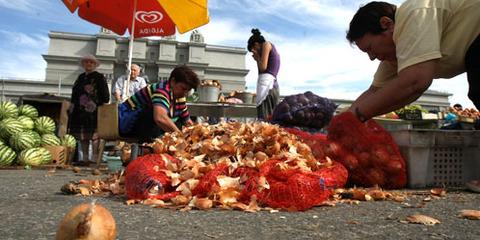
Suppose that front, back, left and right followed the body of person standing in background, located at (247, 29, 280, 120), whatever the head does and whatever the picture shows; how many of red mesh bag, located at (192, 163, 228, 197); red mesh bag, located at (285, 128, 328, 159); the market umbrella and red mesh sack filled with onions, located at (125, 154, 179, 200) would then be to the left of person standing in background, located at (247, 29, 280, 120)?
3

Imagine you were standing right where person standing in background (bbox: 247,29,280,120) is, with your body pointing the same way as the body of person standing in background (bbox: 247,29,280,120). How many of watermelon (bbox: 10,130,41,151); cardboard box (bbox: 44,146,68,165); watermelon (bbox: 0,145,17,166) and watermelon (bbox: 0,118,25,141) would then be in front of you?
4

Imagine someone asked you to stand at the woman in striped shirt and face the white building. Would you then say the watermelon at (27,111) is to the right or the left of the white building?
left

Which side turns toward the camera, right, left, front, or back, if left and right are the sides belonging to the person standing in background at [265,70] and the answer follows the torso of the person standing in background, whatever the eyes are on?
left

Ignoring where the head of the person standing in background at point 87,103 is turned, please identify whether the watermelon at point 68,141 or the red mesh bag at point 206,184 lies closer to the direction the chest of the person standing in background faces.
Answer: the red mesh bag

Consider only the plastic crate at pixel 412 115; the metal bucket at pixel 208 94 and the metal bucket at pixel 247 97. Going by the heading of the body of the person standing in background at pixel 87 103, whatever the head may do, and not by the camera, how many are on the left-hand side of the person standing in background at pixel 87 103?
3

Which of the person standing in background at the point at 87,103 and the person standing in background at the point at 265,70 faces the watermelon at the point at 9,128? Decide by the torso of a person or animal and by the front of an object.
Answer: the person standing in background at the point at 265,70

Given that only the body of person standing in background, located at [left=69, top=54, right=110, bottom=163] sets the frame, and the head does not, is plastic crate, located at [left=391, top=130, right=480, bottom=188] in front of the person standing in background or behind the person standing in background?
in front

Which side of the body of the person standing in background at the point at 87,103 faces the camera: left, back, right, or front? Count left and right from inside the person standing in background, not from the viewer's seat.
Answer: front
